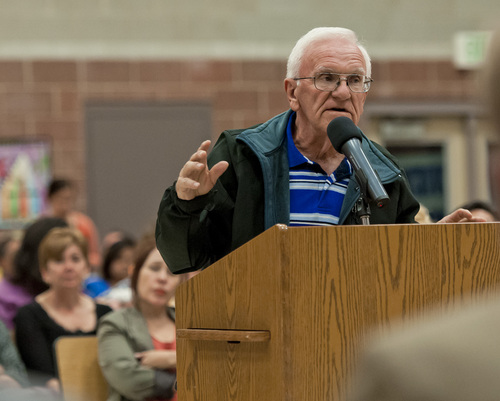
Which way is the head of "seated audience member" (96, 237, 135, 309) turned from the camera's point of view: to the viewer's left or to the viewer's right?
to the viewer's right

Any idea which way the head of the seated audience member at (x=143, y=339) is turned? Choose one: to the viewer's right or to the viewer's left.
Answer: to the viewer's right

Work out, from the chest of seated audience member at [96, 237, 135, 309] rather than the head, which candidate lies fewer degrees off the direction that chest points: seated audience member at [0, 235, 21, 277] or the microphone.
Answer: the microphone

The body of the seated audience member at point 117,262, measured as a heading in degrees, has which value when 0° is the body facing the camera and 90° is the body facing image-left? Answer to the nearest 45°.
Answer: approximately 315°

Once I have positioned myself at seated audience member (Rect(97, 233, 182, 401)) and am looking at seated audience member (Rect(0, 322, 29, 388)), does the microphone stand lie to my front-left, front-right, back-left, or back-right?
back-left

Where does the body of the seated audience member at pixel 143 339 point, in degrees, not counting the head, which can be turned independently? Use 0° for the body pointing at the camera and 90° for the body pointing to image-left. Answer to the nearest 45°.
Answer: approximately 315°
